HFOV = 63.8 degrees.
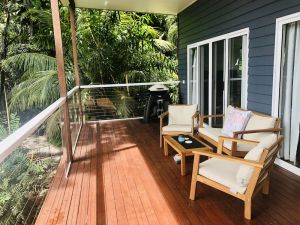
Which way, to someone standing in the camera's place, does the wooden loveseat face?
facing the viewer and to the left of the viewer

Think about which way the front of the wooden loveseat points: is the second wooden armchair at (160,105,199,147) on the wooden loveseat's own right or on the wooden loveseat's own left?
on the wooden loveseat's own right

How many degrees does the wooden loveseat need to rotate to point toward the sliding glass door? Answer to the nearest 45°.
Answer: approximately 135° to its right

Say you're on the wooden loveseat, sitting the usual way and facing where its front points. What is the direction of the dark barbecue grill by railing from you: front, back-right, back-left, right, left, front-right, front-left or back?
right
